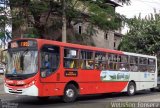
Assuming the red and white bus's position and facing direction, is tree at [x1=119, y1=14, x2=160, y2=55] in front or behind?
behind

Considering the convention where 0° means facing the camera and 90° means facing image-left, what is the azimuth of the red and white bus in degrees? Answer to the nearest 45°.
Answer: approximately 45°

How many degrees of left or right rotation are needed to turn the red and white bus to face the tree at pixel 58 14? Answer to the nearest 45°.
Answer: approximately 135° to its right

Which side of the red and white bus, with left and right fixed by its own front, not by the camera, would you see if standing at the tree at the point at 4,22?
right
